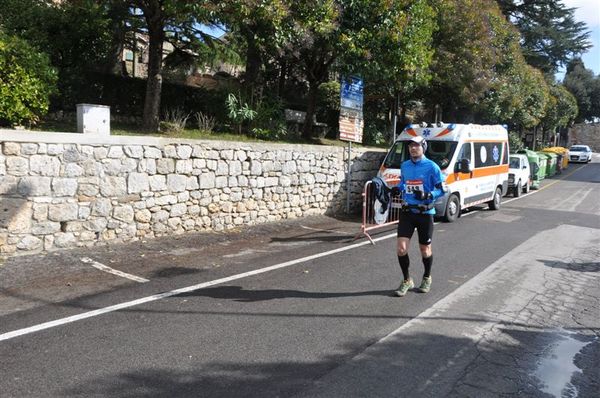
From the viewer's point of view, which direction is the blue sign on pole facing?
toward the camera

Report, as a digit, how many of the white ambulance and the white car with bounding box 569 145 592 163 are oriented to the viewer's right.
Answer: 0

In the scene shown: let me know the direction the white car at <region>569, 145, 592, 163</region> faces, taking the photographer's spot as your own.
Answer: facing the viewer and to the left of the viewer

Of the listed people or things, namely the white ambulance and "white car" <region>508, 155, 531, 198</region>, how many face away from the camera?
0

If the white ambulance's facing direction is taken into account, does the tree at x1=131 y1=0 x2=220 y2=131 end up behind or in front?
in front

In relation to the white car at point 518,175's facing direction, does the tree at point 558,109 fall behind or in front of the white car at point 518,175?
behind

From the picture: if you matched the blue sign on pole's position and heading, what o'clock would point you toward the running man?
The running man is roughly at 12 o'clock from the blue sign on pole.
